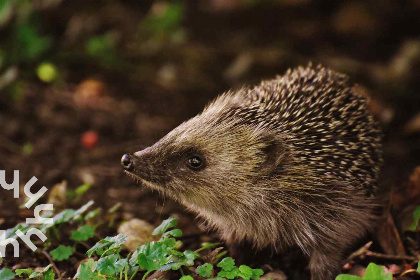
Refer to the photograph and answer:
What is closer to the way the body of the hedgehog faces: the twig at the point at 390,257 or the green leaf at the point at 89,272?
the green leaf

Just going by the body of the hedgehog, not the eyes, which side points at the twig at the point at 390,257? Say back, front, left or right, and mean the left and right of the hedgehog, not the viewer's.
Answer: back

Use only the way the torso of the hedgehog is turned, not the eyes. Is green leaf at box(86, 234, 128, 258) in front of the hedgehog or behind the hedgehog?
in front

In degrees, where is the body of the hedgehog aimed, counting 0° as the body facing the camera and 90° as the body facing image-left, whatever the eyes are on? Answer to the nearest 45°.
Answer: approximately 90°

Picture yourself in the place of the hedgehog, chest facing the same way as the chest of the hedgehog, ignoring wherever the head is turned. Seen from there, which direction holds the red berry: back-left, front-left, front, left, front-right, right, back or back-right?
front-right

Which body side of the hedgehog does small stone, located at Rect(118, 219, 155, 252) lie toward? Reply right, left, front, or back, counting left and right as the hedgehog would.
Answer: front

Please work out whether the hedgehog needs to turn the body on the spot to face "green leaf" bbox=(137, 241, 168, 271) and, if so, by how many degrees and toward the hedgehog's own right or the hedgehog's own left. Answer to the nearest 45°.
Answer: approximately 45° to the hedgehog's own left
